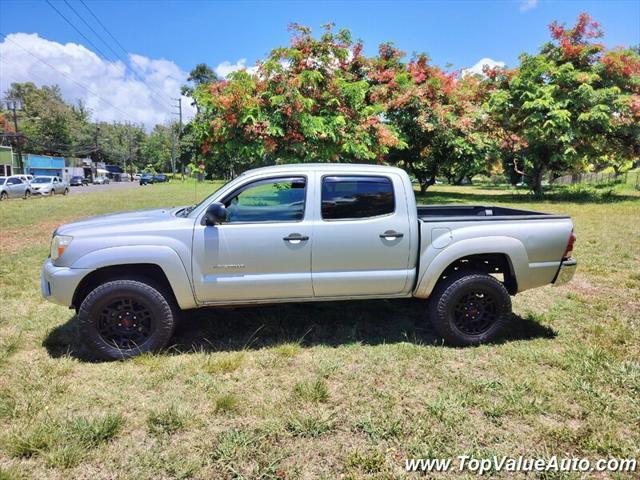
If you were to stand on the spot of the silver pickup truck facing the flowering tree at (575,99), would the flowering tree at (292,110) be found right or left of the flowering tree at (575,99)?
left

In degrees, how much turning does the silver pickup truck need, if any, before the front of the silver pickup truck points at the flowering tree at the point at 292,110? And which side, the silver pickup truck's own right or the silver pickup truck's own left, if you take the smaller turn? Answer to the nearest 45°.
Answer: approximately 90° to the silver pickup truck's own right

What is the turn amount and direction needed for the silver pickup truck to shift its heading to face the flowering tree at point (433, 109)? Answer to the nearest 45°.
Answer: approximately 90° to its right

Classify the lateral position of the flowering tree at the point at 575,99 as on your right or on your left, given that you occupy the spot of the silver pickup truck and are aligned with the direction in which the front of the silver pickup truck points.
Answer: on your right

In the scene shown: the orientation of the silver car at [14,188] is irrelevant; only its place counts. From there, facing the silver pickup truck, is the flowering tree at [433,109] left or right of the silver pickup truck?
left

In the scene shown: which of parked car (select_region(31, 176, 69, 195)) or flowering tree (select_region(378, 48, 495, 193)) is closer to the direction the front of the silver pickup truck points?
the parked car

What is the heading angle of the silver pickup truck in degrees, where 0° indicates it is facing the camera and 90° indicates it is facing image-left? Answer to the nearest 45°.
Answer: approximately 90°

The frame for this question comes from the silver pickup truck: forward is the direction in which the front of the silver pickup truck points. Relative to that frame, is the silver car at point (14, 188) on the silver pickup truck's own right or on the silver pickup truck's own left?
on the silver pickup truck's own right
